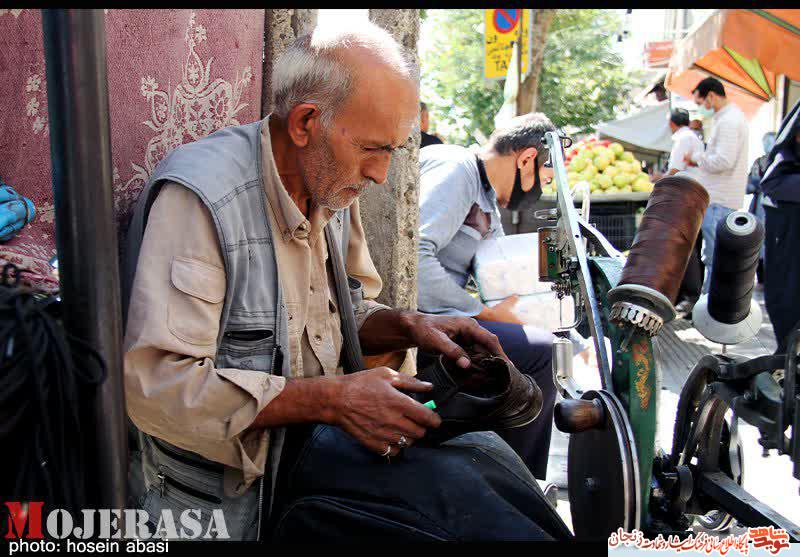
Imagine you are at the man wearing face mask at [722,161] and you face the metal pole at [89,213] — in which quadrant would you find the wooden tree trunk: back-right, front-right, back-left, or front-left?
back-right

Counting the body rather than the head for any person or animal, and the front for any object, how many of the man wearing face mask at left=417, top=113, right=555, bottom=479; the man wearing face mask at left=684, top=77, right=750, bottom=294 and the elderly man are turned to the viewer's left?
1

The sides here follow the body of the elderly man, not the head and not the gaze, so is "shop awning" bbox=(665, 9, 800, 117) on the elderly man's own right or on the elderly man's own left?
on the elderly man's own left

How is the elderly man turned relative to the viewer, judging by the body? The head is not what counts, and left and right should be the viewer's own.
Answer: facing the viewer and to the right of the viewer

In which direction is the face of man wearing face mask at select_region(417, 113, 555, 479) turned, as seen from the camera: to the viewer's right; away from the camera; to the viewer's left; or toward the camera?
to the viewer's right

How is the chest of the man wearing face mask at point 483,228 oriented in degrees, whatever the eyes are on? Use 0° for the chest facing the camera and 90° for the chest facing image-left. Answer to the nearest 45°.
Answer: approximately 270°

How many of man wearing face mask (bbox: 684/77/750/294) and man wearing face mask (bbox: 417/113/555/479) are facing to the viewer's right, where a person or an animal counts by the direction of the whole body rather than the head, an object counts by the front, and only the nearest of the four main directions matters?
1

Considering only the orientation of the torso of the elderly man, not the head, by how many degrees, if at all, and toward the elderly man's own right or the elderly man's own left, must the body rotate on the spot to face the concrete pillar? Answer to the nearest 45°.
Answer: approximately 135° to the elderly man's own left

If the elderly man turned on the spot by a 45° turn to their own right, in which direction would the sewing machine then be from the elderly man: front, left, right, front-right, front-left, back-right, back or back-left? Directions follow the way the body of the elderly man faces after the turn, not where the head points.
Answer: left

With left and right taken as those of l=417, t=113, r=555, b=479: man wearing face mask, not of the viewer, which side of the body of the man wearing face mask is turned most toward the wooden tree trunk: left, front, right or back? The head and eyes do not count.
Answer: left

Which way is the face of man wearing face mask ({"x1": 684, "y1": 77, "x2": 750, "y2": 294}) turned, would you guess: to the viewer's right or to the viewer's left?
to the viewer's left

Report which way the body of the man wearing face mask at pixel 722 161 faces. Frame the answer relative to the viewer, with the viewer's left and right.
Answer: facing to the left of the viewer
